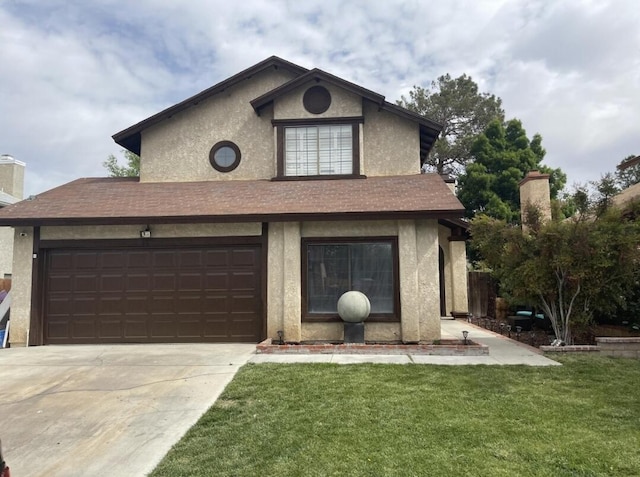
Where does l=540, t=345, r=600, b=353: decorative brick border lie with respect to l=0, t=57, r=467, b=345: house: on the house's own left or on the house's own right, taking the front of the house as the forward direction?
on the house's own left

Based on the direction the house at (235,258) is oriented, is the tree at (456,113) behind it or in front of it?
behind

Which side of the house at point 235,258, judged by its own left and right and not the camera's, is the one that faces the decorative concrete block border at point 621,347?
left

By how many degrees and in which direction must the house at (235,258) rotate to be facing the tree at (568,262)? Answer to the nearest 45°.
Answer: approximately 45° to its left

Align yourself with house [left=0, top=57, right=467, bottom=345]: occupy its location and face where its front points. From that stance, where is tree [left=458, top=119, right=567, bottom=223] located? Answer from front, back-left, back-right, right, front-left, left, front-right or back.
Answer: back-left

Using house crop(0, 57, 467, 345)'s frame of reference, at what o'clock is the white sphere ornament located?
The white sphere ornament is roughly at 10 o'clock from the house.

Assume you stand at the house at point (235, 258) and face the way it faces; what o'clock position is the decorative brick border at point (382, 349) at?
The decorative brick border is roughly at 10 o'clock from the house.

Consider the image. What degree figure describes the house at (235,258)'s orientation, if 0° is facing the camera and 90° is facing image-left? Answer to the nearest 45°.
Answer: approximately 0°

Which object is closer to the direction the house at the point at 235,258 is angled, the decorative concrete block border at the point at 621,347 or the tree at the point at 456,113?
the decorative concrete block border
